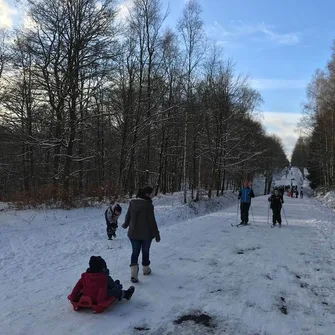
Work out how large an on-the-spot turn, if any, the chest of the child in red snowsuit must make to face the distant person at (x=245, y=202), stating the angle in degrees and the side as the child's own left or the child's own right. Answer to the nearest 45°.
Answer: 0° — they already face them

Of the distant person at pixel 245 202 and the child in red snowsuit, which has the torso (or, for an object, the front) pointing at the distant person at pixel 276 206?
the child in red snowsuit

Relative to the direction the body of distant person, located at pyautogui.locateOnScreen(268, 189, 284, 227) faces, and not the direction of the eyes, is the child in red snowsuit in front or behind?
in front

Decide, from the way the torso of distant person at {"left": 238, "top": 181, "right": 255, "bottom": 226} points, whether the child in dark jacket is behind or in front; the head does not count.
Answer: in front

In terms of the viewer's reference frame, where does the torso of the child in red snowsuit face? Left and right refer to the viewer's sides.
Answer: facing away from the viewer and to the right of the viewer

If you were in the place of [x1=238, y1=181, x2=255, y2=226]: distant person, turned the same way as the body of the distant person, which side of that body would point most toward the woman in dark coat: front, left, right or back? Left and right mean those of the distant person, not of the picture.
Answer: front

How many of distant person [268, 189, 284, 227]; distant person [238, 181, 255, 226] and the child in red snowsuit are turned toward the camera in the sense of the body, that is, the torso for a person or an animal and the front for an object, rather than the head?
2

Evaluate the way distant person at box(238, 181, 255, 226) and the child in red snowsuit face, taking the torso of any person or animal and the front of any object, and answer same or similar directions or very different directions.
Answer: very different directions
